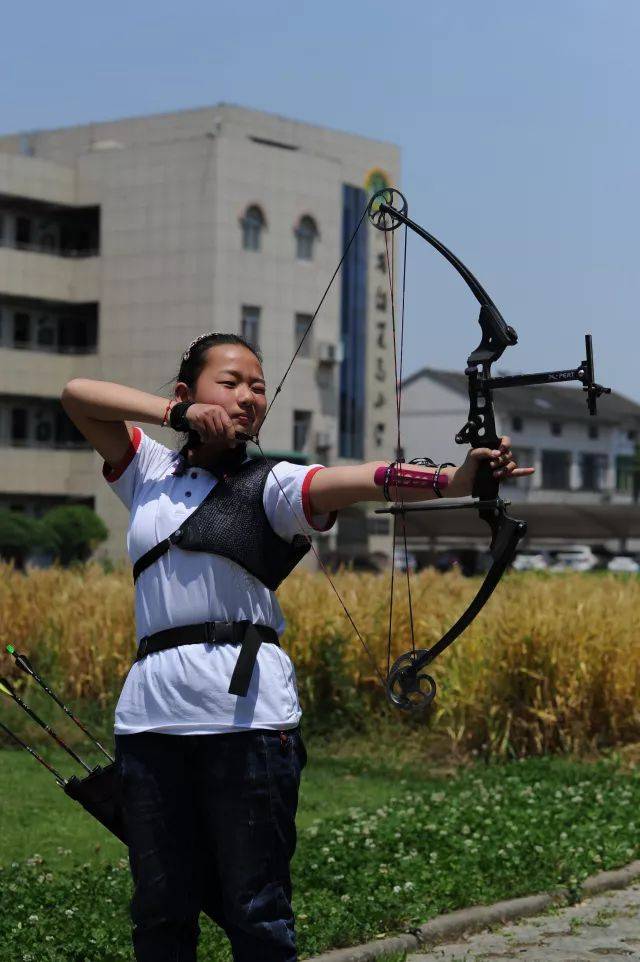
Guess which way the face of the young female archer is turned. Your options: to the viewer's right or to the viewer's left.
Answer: to the viewer's right

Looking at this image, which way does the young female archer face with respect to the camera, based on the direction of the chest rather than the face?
toward the camera

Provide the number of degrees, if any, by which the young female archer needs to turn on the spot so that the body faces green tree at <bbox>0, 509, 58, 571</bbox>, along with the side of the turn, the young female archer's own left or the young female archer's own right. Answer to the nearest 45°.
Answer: approximately 180°
